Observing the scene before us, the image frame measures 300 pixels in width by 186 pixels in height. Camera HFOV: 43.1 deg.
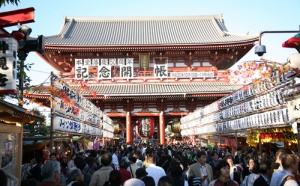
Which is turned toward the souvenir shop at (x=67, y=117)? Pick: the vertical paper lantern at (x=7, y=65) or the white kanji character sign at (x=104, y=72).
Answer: the white kanji character sign at (x=104, y=72)

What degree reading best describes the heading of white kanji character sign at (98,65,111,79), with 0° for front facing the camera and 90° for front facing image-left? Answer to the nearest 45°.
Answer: approximately 0°
